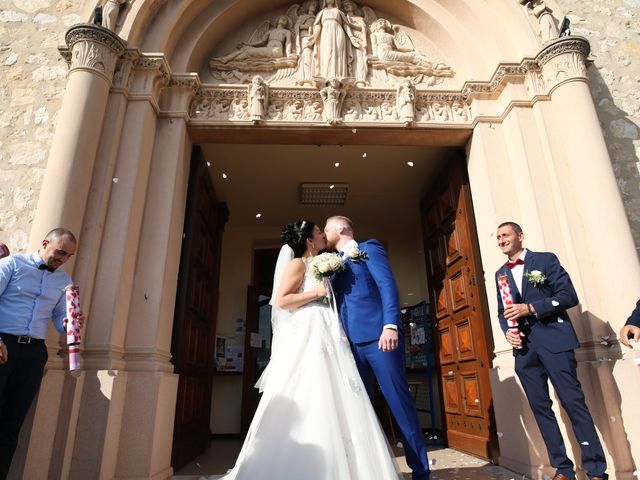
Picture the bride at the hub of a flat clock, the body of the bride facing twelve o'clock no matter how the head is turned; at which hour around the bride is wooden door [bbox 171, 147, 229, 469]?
The wooden door is roughly at 8 o'clock from the bride.

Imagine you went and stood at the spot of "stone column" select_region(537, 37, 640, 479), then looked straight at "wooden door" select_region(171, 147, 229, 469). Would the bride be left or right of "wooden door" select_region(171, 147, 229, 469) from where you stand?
left

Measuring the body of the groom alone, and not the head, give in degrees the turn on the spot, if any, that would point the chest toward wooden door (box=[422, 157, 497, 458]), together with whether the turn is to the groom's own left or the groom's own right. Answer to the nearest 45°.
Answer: approximately 180°

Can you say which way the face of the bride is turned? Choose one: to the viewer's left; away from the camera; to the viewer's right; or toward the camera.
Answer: to the viewer's right

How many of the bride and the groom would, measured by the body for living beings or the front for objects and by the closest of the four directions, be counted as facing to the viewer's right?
1

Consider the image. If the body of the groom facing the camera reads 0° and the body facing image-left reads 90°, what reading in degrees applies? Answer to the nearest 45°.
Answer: approximately 45°

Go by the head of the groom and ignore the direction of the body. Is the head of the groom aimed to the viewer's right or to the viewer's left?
to the viewer's left

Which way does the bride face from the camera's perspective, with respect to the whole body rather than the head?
to the viewer's right
